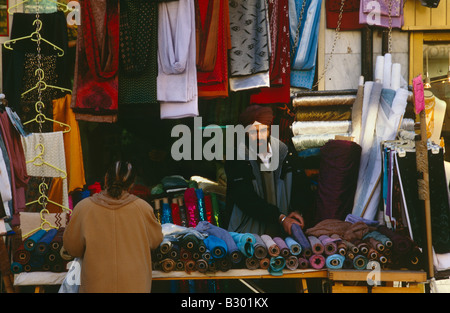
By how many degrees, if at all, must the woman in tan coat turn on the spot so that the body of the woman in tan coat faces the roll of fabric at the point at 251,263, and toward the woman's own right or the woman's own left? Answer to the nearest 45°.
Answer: approximately 90° to the woman's own right

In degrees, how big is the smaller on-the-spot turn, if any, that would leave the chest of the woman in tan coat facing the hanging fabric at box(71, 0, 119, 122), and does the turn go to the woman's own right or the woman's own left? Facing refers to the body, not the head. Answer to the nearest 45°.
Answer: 0° — they already face it

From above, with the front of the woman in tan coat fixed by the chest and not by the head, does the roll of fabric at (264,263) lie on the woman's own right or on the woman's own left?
on the woman's own right

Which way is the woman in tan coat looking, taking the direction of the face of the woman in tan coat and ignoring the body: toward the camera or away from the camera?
away from the camera

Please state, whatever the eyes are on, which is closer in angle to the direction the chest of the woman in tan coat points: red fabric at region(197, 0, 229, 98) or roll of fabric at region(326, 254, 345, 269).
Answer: the red fabric

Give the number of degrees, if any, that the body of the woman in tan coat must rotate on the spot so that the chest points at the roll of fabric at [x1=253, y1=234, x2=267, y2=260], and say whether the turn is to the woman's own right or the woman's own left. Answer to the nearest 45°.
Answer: approximately 90° to the woman's own right

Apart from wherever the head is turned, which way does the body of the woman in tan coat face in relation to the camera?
away from the camera

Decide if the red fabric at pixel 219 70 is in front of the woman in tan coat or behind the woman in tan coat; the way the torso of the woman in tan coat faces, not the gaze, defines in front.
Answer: in front

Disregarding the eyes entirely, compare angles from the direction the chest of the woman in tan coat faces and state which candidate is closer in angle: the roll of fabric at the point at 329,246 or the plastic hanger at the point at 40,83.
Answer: the plastic hanger

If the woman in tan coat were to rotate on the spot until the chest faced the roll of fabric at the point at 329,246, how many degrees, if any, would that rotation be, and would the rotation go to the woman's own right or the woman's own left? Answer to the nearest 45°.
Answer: approximately 90° to the woman's own right

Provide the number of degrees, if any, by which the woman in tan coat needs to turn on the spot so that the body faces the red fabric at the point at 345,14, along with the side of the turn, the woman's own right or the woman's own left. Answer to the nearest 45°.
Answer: approximately 45° to the woman's own right
